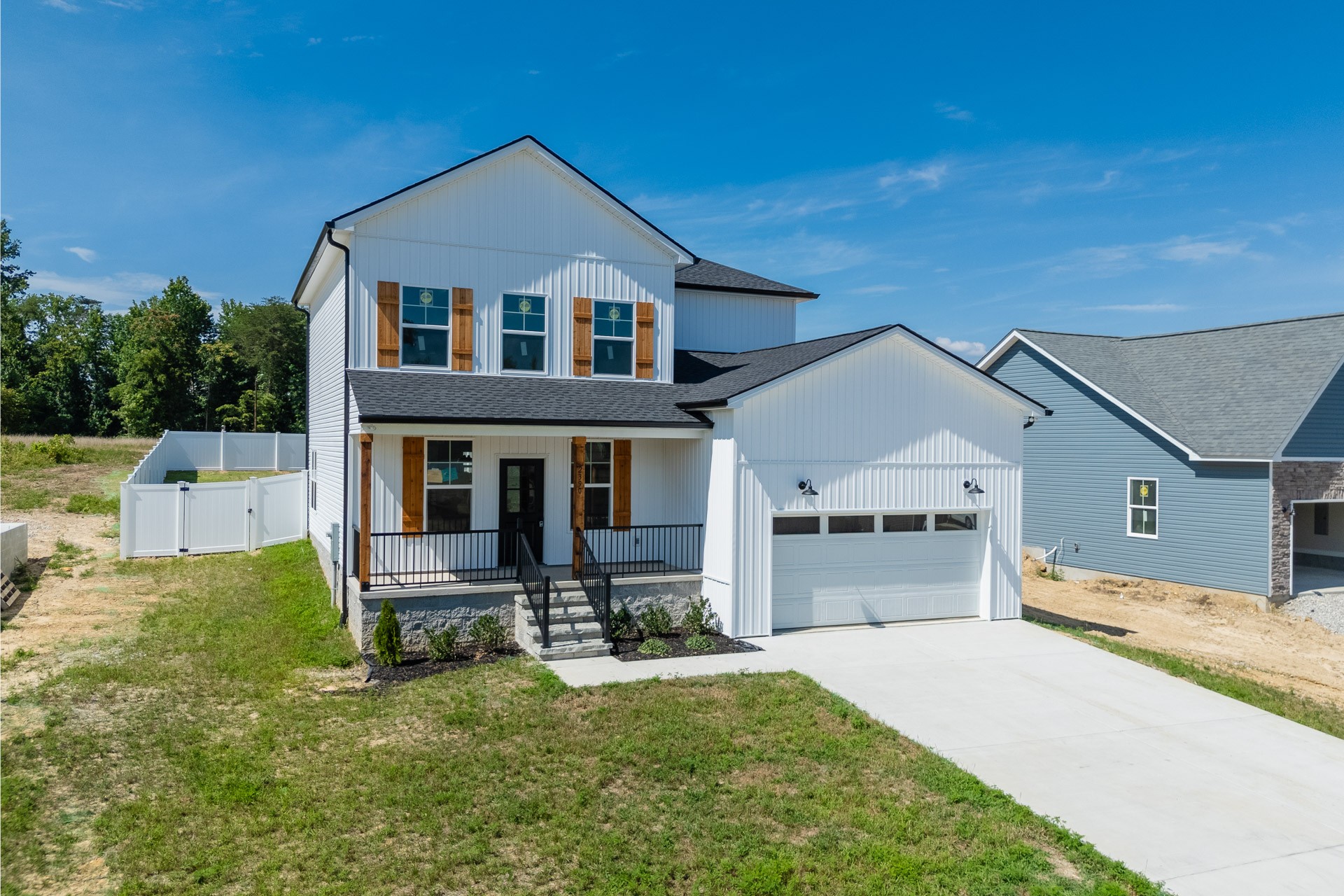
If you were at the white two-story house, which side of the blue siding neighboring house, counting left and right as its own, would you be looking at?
right

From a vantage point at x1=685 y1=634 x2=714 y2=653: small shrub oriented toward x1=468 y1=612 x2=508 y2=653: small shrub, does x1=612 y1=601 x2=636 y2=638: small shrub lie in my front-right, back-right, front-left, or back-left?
front-right

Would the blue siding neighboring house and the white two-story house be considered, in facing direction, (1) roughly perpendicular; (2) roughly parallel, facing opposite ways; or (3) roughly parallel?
roughly parallel

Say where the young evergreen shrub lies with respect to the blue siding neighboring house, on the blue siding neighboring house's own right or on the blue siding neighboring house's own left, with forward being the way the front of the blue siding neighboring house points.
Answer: on the blue siding neighboring house's own right

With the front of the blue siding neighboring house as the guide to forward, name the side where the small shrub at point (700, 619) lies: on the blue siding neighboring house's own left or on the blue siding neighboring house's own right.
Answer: on the blue siding neighboring house's own right

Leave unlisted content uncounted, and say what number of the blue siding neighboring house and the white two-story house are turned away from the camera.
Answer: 0

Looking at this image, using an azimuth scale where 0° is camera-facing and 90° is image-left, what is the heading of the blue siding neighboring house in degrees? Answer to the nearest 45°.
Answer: approximately 315°

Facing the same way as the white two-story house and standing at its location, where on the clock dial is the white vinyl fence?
The white vinyl fence is roughly at 4 o'clock from the white two-story house.

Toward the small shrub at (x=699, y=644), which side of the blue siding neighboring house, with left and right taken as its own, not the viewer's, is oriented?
right

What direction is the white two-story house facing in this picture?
toward the camera
